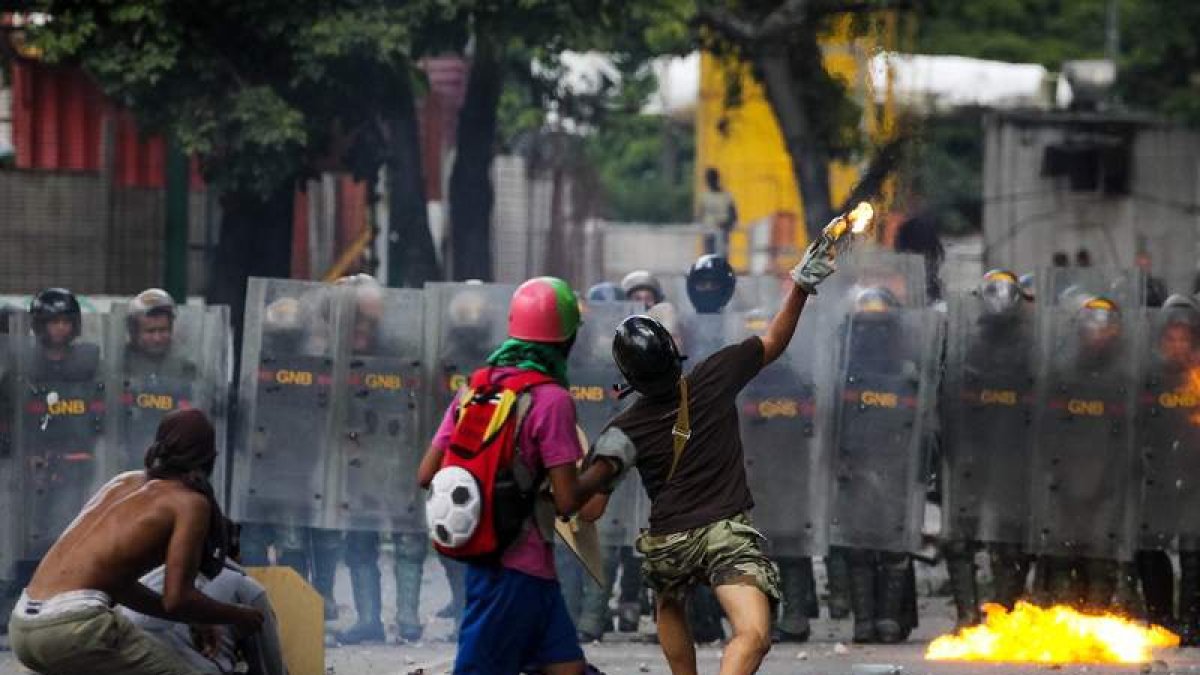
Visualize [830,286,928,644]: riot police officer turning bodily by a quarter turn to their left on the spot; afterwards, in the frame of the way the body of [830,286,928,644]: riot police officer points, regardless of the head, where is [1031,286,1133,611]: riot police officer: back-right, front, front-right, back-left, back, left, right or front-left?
front

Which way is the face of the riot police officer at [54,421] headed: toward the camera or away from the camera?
toward the camera

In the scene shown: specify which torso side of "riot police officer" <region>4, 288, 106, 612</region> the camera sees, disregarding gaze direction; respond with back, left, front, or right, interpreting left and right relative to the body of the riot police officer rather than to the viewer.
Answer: front

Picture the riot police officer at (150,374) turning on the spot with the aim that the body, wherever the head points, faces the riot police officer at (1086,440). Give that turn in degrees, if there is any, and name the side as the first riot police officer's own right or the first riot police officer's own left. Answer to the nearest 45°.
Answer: approximately 90° to the first riot police officer's own left

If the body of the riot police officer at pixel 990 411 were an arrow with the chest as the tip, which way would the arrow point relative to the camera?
toward the camera

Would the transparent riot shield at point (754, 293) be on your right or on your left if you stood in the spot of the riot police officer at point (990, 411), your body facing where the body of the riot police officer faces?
on your right

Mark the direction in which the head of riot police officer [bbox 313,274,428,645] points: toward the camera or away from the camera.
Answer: toward the camera

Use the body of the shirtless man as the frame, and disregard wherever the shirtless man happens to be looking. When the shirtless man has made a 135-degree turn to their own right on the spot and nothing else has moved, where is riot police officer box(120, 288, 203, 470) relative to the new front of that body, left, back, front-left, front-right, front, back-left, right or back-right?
back

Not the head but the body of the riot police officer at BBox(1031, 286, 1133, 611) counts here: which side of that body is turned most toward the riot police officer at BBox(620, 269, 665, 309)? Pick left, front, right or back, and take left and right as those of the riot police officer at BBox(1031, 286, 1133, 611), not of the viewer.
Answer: right

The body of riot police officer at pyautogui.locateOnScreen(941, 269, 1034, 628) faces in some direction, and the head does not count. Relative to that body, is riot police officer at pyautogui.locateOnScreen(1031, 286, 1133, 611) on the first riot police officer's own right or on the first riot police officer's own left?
on the first riot police officer's own left

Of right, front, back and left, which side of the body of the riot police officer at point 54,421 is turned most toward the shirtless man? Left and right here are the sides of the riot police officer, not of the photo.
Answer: front

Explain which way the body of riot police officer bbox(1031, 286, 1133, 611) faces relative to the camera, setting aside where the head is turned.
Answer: toward the camera

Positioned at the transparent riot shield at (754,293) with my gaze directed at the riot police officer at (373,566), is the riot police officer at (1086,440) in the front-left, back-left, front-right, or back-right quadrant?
back-left

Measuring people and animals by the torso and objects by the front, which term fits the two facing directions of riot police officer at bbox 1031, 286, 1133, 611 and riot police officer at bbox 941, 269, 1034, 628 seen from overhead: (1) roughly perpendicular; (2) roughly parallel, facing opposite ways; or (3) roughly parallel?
roughly parallel

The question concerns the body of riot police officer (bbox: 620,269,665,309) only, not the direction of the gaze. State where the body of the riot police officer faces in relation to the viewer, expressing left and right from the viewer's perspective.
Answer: facing the viewer

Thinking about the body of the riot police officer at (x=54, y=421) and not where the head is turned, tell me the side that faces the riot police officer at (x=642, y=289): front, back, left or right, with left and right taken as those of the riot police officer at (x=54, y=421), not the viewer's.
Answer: left
